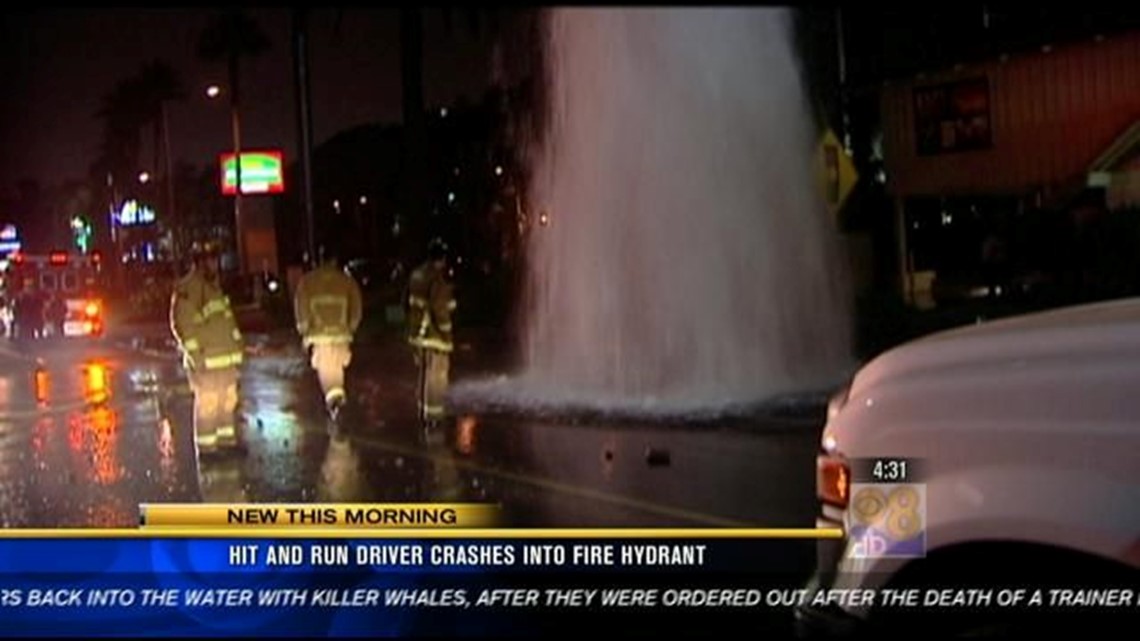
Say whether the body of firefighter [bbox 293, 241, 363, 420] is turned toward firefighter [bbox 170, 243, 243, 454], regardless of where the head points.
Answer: no

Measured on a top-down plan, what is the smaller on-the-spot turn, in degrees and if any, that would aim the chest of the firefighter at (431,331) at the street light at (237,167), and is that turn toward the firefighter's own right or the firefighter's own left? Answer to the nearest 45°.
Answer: approximately 180°

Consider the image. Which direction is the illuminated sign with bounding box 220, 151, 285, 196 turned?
toward the camera

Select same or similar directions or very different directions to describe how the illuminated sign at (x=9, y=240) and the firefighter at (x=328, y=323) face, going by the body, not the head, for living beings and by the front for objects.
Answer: very different directions

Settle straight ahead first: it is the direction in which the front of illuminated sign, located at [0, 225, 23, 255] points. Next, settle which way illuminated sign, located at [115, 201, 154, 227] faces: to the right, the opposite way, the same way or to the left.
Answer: the same way

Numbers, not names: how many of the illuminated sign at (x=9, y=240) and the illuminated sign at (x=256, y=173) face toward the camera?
2

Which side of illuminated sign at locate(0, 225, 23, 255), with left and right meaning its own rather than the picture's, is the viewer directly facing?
front

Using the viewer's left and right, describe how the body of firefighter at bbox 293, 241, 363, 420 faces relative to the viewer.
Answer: facing away from the viewer

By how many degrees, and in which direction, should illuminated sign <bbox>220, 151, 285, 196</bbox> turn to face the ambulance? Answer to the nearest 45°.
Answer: approximately 45° to its right

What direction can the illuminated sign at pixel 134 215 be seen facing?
toward the camera
